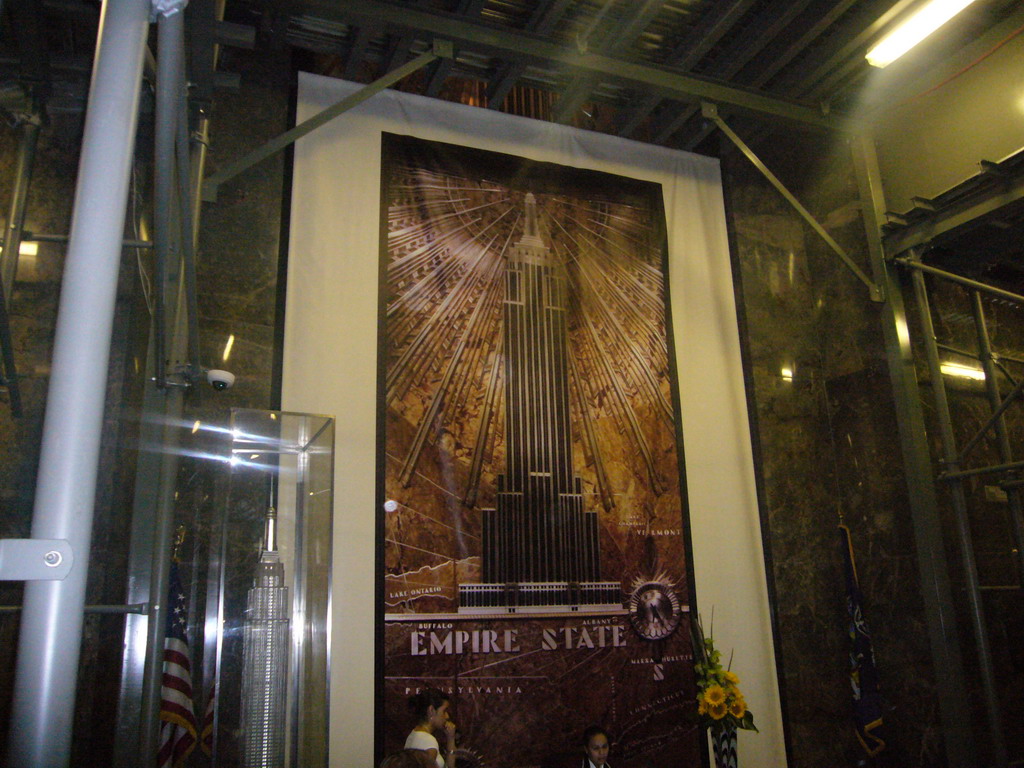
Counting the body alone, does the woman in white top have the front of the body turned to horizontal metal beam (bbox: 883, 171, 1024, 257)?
yes

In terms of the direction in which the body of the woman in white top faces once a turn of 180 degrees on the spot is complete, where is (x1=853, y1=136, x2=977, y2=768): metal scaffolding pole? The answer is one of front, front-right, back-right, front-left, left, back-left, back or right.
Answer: back

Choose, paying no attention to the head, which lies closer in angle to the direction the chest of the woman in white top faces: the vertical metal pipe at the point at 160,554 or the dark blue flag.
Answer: the dark blue flag

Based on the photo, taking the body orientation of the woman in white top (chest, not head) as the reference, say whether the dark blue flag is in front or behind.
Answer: in front

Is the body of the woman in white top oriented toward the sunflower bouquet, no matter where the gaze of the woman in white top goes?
yes

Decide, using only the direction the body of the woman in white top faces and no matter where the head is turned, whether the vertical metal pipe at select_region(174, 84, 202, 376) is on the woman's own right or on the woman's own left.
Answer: on the woman's own right

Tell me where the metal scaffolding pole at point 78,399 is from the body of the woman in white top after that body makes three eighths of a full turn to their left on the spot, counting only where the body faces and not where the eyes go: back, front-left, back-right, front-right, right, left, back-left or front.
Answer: back-left

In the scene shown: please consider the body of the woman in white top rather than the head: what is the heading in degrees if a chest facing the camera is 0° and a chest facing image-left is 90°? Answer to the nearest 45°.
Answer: approximately 270°

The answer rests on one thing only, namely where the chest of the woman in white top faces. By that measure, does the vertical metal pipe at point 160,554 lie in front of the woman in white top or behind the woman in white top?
behind

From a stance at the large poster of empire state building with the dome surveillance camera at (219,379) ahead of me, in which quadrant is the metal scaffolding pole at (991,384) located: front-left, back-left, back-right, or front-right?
back-left

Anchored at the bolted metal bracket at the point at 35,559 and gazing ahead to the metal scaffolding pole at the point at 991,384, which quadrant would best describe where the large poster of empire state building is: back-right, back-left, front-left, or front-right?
front-left

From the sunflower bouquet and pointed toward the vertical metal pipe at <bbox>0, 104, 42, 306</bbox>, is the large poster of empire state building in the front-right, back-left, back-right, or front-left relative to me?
front-right

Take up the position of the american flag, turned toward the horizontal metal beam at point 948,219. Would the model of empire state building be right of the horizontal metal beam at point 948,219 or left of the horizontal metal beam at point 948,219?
right

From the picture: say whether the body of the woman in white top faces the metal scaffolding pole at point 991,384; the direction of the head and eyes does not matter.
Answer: yes

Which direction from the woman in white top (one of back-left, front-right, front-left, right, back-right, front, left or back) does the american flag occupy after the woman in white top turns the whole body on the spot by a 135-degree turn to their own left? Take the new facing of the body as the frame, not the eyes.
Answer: left
